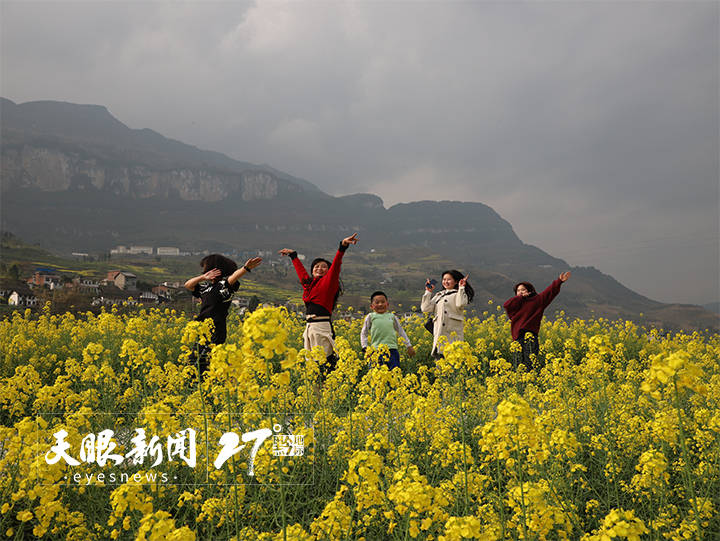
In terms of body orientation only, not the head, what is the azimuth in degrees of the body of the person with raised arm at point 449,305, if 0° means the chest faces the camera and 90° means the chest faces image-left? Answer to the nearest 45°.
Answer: approximately 45°

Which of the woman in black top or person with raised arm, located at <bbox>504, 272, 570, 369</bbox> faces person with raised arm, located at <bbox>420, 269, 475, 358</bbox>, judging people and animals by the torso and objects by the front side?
person with raised arm, located at <bbox>504, 272, 570, 369</bbox>

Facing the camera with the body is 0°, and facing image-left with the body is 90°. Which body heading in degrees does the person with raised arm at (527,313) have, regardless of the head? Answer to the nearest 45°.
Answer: approximately 45°
